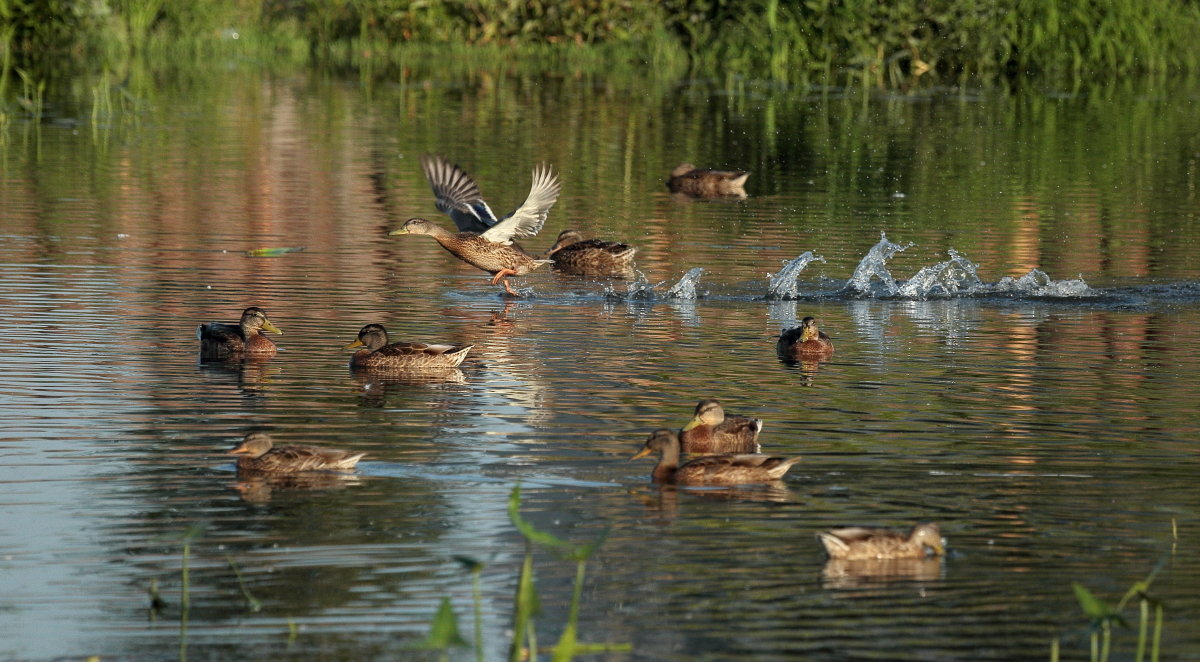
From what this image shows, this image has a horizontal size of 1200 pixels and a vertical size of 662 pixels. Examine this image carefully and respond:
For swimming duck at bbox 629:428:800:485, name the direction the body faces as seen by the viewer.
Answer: to the viewer's left

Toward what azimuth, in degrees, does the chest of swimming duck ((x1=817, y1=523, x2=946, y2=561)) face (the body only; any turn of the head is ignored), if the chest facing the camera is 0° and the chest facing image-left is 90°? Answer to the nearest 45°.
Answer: approximately 270°

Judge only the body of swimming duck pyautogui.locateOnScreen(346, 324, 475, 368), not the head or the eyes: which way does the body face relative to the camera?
to the viewer's left

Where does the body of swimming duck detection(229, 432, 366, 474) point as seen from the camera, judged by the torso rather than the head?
to the viewer's left

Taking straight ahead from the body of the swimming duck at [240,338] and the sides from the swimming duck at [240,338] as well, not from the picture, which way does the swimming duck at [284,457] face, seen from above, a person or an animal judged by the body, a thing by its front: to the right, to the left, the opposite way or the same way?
the opposite way

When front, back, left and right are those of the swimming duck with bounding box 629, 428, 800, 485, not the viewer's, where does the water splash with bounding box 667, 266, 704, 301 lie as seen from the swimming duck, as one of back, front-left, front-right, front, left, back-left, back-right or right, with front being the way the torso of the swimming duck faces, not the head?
right

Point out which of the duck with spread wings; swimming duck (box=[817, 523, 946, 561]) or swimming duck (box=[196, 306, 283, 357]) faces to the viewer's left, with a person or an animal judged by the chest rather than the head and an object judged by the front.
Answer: the duck with spread wings

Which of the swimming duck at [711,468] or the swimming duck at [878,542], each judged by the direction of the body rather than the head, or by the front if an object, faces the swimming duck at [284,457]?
the swimming duck at [711,468]

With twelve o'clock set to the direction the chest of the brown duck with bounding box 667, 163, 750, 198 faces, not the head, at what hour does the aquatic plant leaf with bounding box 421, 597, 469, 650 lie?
The aquatic plant leaf is roughly at 9 o'clock from the brown duck.

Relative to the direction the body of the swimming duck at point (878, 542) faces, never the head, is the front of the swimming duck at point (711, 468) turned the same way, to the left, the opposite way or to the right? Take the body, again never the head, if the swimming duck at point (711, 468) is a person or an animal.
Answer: the opposite way

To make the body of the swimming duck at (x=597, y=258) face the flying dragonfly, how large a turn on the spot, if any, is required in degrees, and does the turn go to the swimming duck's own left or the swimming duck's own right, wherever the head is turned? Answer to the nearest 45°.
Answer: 0° — it already faces it

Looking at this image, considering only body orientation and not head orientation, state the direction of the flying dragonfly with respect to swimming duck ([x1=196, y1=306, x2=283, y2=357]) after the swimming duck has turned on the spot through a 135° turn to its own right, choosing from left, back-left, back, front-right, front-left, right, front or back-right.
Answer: back-right

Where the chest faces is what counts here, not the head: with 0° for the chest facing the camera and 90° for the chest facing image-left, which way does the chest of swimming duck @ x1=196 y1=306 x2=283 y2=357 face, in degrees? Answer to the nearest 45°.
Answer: approximately 270°

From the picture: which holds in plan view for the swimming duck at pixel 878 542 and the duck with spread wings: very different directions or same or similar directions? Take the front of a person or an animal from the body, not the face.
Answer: very different directions
